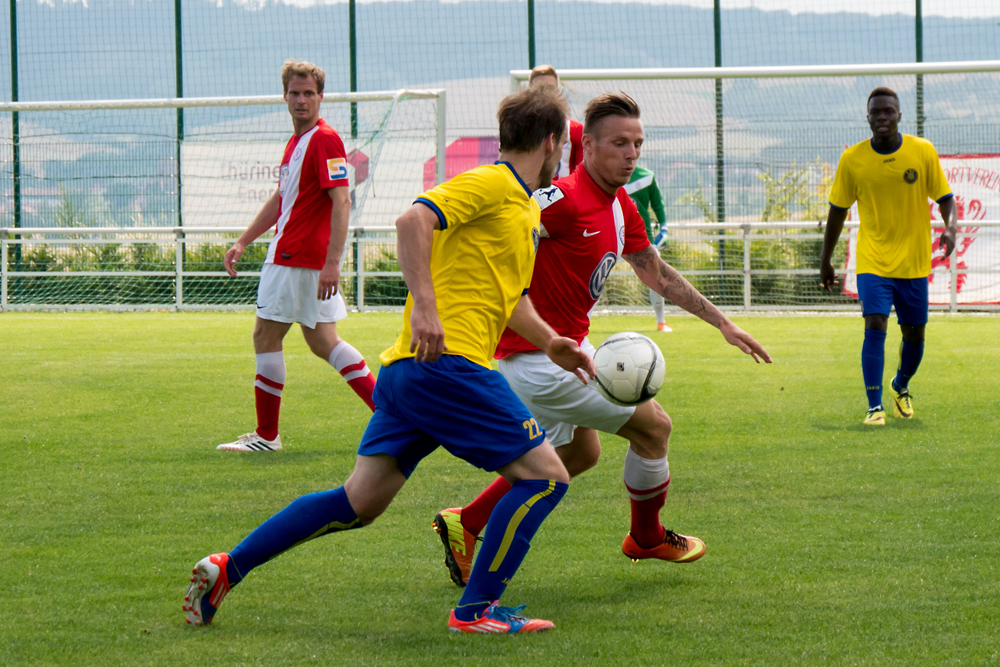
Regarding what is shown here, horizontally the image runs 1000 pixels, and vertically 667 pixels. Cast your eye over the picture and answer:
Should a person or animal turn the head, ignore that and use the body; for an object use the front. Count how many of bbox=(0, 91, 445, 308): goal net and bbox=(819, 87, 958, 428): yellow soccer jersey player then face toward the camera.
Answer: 2

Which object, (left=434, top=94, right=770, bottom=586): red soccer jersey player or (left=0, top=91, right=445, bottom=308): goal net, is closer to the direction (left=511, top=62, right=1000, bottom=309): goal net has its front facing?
the red soccer jersey player

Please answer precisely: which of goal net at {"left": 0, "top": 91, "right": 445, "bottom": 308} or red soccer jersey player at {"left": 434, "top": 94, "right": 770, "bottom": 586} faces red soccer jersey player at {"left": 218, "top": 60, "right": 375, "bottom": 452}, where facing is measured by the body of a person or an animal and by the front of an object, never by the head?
the goal net

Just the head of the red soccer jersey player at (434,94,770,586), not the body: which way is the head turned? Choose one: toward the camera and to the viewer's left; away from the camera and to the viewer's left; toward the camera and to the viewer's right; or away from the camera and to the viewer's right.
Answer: toward the camera and to the viewer's right

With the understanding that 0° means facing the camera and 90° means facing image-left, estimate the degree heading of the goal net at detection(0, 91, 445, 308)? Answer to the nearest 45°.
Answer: approximately 0°

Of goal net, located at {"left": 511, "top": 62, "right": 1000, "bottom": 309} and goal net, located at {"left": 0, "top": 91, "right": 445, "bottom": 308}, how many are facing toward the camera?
2

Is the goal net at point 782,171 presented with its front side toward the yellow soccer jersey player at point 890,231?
yes

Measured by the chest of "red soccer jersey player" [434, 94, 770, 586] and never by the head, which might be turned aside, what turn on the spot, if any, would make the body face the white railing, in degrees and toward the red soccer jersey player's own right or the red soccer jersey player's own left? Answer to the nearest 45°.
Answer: approximately 135° to the red soccer jersey player's own left

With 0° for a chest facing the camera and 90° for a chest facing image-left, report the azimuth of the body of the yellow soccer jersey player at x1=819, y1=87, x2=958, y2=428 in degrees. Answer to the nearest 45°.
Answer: approximately 0°

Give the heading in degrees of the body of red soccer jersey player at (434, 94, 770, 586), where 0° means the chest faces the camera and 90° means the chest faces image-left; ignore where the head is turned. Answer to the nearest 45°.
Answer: approximately 315°

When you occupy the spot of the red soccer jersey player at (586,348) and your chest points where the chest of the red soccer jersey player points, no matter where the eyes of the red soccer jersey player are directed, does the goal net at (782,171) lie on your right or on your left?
on your left

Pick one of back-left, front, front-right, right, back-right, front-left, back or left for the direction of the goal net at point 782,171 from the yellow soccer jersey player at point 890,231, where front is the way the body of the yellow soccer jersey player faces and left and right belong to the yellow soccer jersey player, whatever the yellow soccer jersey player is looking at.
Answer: back
